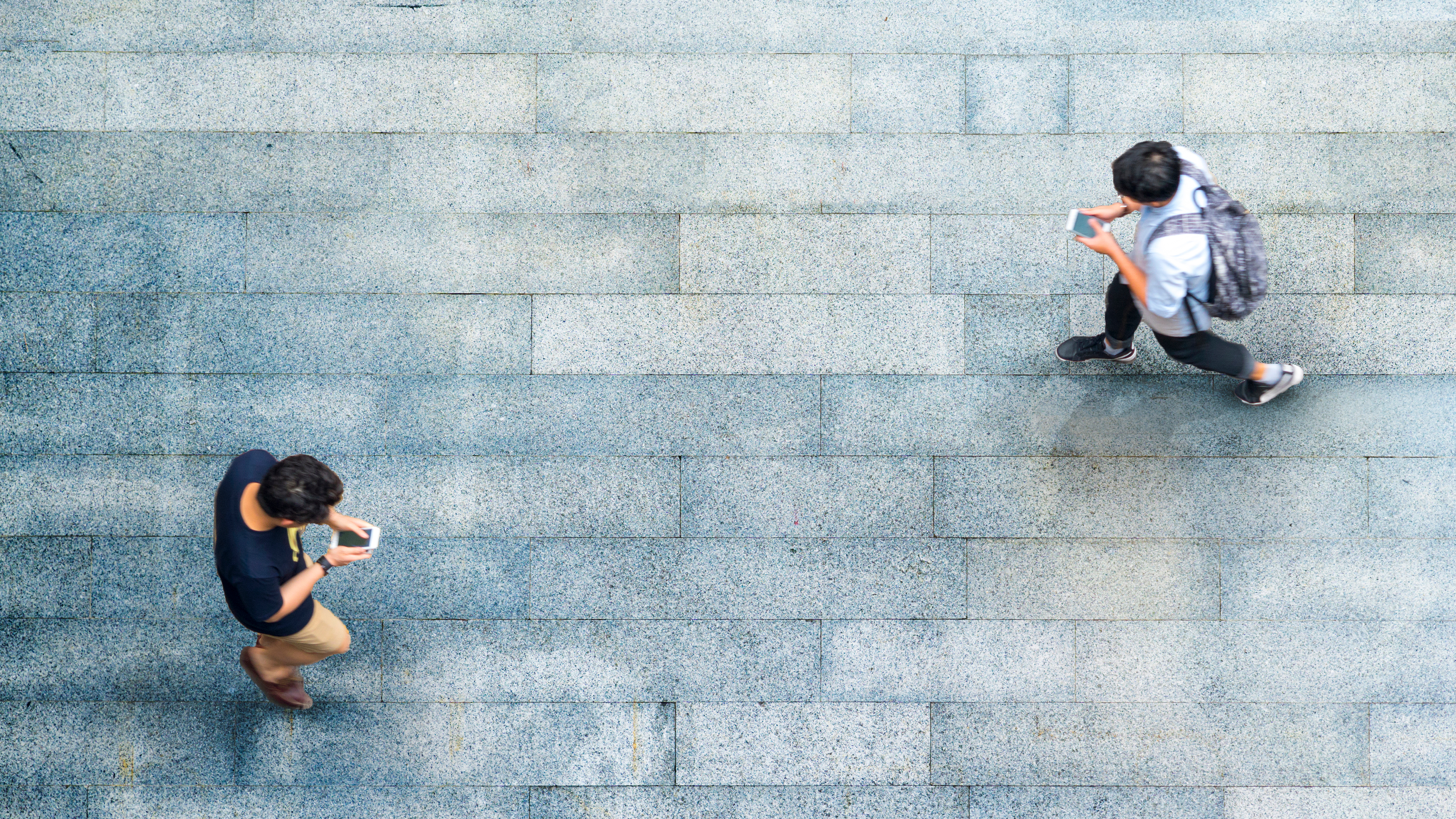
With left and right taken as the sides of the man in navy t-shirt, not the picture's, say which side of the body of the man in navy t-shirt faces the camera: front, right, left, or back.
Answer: right

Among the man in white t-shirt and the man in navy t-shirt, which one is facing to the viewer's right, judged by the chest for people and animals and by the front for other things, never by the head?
the man in navy t-shirt

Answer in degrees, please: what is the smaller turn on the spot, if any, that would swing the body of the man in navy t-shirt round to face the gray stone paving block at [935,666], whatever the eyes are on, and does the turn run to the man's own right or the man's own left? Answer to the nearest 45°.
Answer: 0° — they already face it

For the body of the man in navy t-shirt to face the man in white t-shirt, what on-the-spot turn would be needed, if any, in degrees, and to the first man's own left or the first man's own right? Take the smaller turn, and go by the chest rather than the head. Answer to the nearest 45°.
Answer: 0° — they already face them

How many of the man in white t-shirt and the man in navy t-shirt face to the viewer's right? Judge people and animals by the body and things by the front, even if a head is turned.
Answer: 1

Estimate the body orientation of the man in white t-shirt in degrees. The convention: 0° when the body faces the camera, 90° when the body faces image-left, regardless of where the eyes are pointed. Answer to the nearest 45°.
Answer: approximately 90°

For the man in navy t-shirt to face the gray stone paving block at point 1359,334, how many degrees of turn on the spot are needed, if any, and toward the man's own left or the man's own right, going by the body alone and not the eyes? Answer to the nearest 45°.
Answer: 0° — they already face it

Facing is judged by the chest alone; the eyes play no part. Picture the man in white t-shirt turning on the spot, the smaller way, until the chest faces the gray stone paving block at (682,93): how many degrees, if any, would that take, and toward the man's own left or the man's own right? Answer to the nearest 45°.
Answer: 0° — they already face it
